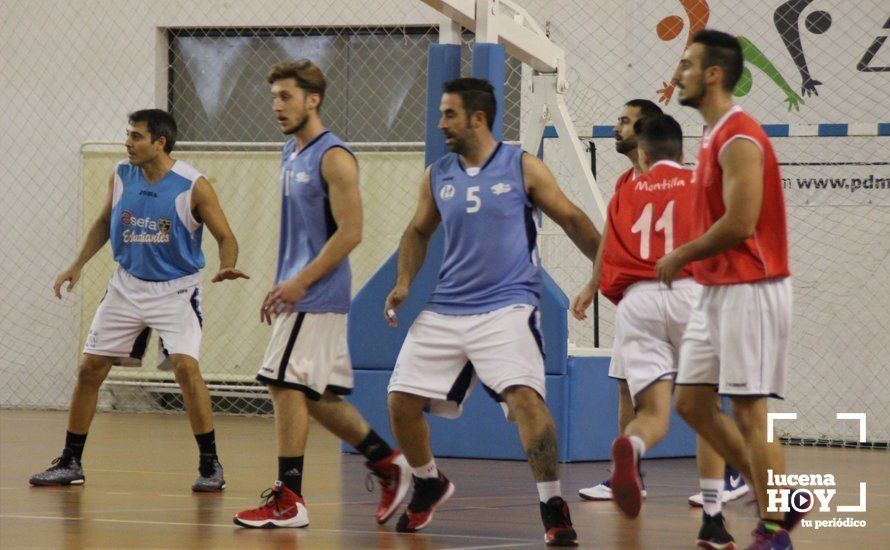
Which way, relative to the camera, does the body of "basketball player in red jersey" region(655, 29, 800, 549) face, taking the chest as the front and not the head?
to the viewer's left

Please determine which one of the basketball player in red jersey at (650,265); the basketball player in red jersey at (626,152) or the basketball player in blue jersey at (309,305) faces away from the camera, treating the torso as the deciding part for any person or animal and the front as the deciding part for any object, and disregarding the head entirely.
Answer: the basketball player in red jersey at (650,265)

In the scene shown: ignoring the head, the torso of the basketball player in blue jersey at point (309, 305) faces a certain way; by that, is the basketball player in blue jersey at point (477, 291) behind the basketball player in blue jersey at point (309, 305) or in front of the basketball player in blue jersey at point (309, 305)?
behind

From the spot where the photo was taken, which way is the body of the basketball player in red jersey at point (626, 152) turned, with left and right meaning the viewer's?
facing to the left of the viewer

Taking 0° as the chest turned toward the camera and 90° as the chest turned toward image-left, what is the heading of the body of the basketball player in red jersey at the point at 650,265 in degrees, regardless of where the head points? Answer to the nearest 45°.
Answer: approximately 180°

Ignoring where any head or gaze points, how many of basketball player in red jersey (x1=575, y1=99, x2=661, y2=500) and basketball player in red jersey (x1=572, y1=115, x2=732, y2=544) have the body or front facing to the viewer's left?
1

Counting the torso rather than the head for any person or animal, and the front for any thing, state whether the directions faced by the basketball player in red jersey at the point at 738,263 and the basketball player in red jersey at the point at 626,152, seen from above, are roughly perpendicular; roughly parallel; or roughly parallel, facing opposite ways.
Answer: roughly parallel

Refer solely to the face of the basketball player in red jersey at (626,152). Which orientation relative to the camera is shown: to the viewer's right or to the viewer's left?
to the viewer's left

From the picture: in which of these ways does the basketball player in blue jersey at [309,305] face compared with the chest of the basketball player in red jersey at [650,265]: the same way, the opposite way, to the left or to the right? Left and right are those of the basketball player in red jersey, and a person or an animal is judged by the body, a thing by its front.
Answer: to the left

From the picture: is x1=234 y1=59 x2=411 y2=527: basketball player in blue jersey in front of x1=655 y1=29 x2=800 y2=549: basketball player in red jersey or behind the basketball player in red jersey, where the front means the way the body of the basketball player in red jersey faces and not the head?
in front

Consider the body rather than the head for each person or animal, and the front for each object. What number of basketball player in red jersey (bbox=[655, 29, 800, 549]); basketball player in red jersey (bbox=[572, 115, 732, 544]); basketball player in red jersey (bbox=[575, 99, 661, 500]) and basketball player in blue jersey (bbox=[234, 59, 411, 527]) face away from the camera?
1

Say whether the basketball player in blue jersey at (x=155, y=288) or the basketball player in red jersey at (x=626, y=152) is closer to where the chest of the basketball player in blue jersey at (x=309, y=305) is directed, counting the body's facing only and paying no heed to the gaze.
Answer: the basketball player in blue jersey

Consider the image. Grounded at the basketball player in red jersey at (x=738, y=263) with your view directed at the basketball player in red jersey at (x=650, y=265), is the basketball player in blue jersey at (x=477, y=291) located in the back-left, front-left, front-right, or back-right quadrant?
front-left

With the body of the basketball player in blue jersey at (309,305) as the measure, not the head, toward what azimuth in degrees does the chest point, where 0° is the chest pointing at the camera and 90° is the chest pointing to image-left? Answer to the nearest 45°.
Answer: approximately 90°

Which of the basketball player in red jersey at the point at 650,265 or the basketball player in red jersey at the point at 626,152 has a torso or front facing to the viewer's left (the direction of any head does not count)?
the basketball player in red jersey at the point at 626,152
